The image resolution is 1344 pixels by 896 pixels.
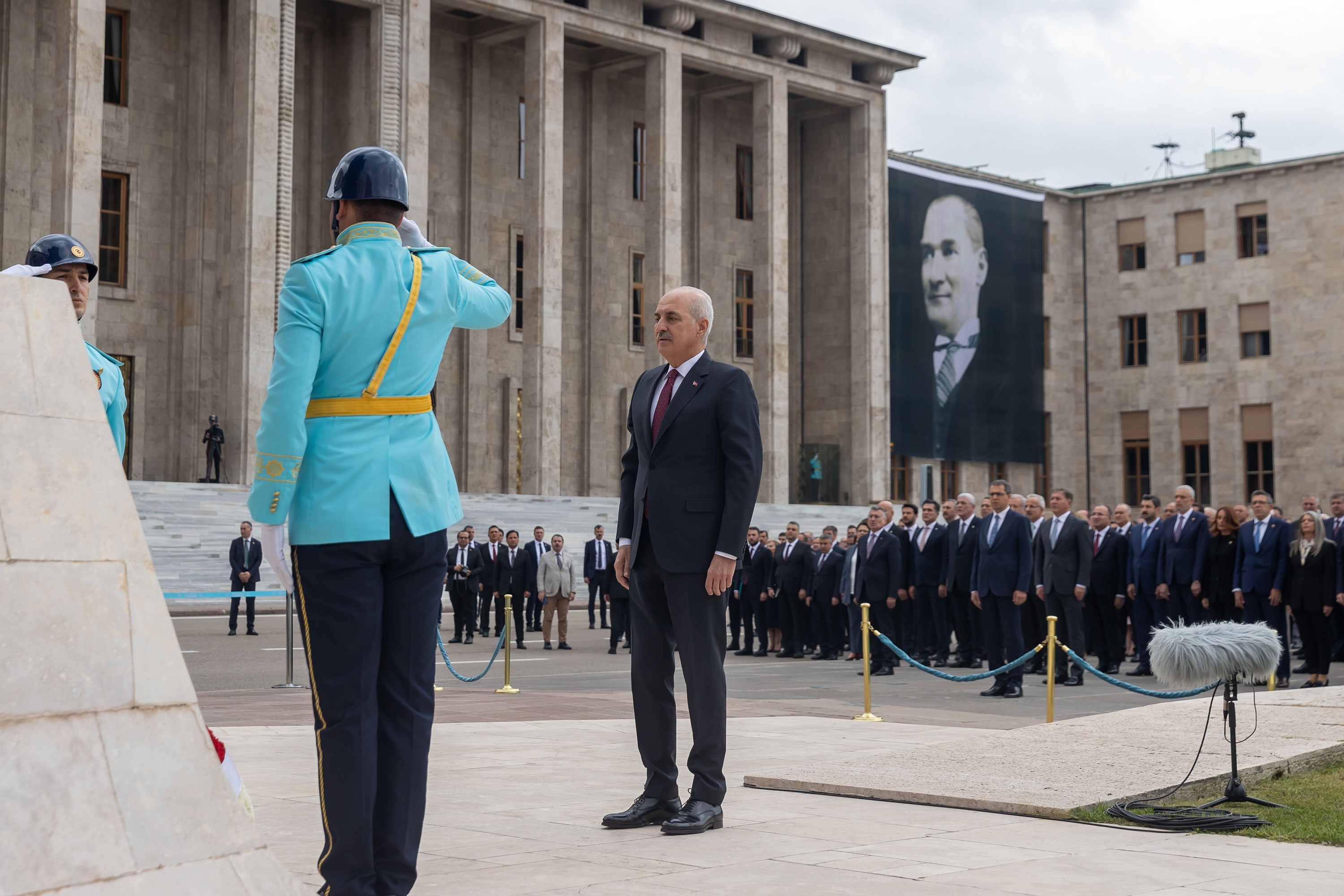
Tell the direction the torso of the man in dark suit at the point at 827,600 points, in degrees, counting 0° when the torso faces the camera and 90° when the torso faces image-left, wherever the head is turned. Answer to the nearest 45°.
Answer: approximately 45°

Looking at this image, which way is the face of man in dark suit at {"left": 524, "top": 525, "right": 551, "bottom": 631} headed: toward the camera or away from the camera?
toward the camera

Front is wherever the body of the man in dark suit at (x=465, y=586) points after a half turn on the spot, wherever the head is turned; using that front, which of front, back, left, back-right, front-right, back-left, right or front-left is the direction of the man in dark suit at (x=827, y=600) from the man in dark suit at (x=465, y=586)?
back-right

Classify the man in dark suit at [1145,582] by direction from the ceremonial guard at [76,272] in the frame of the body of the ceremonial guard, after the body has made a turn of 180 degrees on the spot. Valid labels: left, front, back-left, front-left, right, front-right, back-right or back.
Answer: right

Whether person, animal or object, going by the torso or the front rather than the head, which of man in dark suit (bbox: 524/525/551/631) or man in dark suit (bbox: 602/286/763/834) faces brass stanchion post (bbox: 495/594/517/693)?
man in dark suit (bbox: 524/525/551/631)

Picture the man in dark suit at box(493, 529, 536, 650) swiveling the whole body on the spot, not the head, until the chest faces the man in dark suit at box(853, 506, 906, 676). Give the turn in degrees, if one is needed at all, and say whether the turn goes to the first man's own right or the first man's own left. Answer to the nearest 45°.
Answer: approximately 45° to the first man's own left

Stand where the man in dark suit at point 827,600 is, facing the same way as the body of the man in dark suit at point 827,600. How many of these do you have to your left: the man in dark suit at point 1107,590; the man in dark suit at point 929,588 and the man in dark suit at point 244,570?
2

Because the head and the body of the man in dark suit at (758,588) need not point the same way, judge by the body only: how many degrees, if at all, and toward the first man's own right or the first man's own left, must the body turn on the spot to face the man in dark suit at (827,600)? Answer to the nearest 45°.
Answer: approximately 90° to the first man's own left

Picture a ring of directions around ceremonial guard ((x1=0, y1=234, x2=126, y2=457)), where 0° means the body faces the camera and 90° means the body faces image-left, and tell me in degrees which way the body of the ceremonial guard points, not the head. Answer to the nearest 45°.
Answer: approximately 315°

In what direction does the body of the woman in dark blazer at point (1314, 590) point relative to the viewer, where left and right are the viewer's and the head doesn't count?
facing the viewer and to the left of the viewer

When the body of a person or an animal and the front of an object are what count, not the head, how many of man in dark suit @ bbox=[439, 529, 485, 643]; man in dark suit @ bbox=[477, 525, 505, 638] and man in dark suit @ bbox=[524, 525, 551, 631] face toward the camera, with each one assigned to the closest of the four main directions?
3

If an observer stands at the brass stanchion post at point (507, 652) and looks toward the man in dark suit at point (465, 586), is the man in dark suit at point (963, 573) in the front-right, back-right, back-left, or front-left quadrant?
front-right

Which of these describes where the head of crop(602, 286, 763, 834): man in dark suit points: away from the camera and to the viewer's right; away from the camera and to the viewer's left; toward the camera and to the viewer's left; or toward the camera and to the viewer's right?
toward the camera and to the viewer's left

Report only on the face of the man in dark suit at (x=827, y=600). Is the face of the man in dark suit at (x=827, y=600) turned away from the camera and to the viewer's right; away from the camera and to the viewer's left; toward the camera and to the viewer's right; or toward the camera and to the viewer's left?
toward the camera and to the viewer's left
